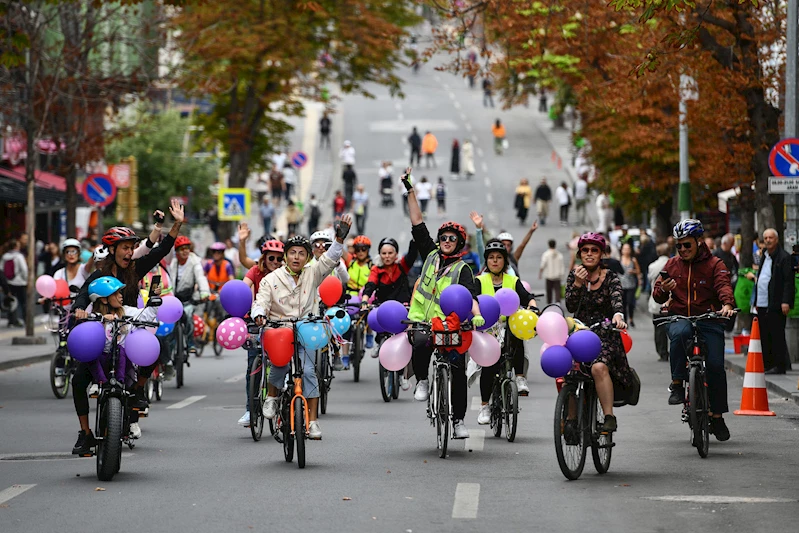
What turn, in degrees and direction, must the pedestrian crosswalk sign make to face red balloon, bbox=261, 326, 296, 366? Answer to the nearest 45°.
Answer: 0° — it already faces it

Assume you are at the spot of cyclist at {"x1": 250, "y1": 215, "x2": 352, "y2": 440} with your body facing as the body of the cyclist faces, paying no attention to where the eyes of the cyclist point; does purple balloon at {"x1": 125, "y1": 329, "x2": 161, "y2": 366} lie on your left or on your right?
on your right

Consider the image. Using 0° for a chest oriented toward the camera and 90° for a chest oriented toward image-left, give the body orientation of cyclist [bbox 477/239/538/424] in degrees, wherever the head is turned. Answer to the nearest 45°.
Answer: approximately 0°

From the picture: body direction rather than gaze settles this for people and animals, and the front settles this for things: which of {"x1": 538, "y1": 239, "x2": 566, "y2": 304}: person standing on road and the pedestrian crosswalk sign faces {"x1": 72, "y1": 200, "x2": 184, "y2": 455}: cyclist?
the pedestrian crosswalk sign
